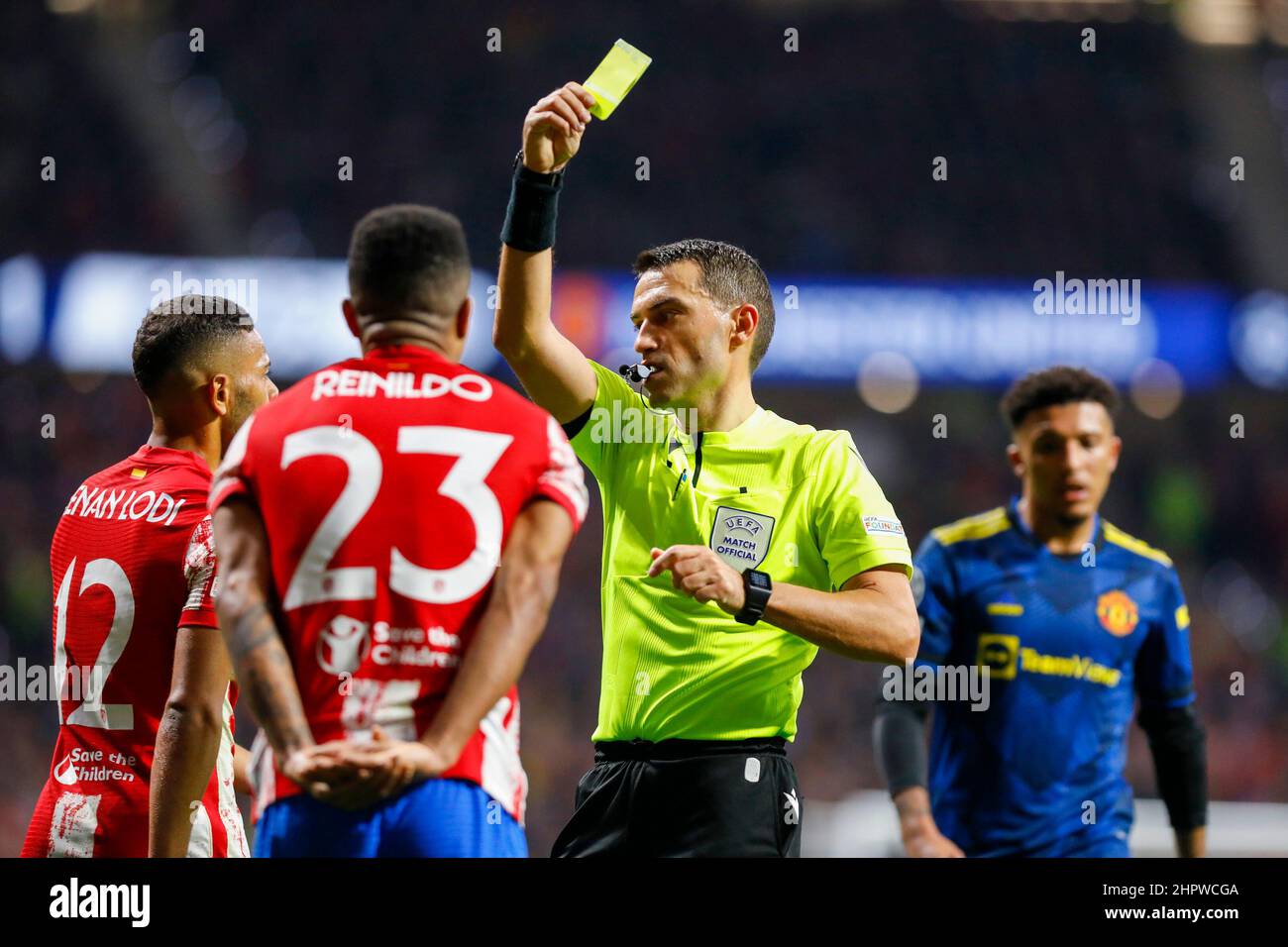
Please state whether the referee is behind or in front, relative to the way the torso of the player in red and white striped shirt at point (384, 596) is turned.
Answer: in front

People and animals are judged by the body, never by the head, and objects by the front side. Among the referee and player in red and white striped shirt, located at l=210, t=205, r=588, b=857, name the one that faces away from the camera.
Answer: the player in red and white striped shirt

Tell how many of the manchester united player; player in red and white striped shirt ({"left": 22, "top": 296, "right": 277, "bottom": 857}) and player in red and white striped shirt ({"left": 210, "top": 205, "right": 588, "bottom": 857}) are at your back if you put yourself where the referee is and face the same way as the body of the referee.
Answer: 1

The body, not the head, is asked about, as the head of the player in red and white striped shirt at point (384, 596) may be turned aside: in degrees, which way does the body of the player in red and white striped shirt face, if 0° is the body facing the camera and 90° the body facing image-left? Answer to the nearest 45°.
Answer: approximately 180°

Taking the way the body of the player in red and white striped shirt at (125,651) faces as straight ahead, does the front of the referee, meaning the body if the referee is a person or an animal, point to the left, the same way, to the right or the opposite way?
the opposite way

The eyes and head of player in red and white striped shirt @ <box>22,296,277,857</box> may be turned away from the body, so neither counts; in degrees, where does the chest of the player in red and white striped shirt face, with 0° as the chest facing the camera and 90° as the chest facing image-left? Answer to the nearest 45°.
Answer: approximately 225°

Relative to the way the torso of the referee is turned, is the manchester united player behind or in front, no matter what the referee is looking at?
behind

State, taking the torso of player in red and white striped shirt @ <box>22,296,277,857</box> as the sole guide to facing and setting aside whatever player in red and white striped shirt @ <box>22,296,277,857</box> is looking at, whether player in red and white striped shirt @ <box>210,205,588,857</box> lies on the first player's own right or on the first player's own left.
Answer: on the first player's own right

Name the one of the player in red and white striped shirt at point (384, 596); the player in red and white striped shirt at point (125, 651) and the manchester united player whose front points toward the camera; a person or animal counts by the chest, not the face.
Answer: the manchester united player

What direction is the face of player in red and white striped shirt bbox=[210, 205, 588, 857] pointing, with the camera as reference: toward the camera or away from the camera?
away from the camera

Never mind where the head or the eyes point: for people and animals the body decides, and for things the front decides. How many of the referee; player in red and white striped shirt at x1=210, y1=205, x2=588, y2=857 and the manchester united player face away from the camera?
1
